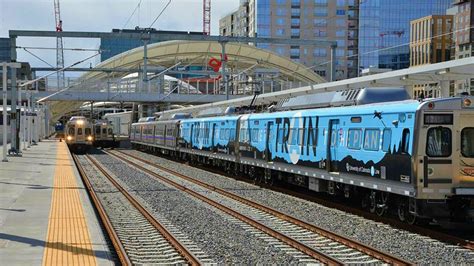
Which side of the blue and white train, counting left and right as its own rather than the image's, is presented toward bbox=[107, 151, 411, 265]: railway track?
right

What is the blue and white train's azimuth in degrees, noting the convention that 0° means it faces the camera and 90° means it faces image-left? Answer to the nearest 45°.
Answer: approximately 315°
